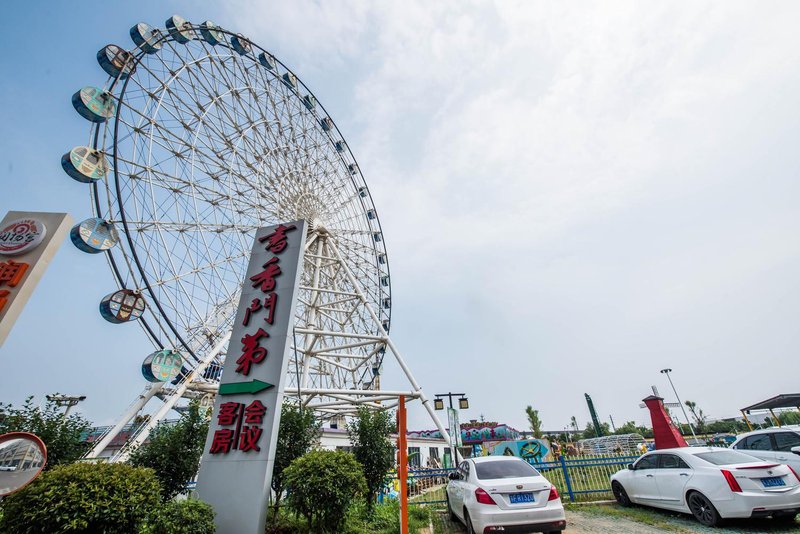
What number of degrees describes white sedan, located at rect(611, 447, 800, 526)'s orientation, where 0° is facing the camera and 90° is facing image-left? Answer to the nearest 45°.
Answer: approximately 135°

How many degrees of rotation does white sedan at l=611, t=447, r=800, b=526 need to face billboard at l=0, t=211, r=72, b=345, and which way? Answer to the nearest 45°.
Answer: approximately 90° to its left

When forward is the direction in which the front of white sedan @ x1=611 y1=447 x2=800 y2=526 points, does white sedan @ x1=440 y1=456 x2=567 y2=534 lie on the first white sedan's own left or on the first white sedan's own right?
on the first white sedan's own left

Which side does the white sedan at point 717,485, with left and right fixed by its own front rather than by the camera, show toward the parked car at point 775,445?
right

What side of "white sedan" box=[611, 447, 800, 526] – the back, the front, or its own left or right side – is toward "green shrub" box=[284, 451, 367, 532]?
left

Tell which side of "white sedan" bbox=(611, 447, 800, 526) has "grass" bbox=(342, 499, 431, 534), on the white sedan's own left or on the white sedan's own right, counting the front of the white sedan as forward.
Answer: on the white sedan's own left

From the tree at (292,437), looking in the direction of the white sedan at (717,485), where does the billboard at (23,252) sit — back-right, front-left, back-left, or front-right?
back-right

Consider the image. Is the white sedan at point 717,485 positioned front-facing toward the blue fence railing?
yes

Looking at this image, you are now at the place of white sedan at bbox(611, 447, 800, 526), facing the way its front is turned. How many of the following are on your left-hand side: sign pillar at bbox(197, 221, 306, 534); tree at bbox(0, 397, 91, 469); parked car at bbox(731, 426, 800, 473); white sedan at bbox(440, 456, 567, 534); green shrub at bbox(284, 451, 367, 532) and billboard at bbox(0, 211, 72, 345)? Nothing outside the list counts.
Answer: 5
